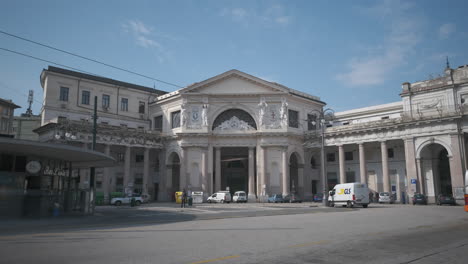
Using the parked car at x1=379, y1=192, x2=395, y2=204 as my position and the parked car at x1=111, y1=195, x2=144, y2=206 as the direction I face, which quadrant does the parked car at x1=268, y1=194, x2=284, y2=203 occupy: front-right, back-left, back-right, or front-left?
front-right

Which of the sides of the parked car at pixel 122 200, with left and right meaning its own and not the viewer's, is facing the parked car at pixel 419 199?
back

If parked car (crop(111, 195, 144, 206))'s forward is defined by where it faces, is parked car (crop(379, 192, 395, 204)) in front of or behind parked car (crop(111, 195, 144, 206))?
behind

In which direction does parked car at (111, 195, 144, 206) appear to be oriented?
to the viewer's left

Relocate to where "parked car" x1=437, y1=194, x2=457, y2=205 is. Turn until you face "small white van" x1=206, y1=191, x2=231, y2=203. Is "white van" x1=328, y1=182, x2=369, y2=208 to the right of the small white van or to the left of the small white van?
left

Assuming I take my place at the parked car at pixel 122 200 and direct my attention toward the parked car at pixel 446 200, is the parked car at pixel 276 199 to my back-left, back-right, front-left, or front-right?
front-left

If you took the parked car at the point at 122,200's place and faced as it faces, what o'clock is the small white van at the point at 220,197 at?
The small white van is roughly at 6 o'clock from the parked car.

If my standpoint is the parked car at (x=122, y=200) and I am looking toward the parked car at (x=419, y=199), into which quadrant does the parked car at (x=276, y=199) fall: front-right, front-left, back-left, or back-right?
front-left
